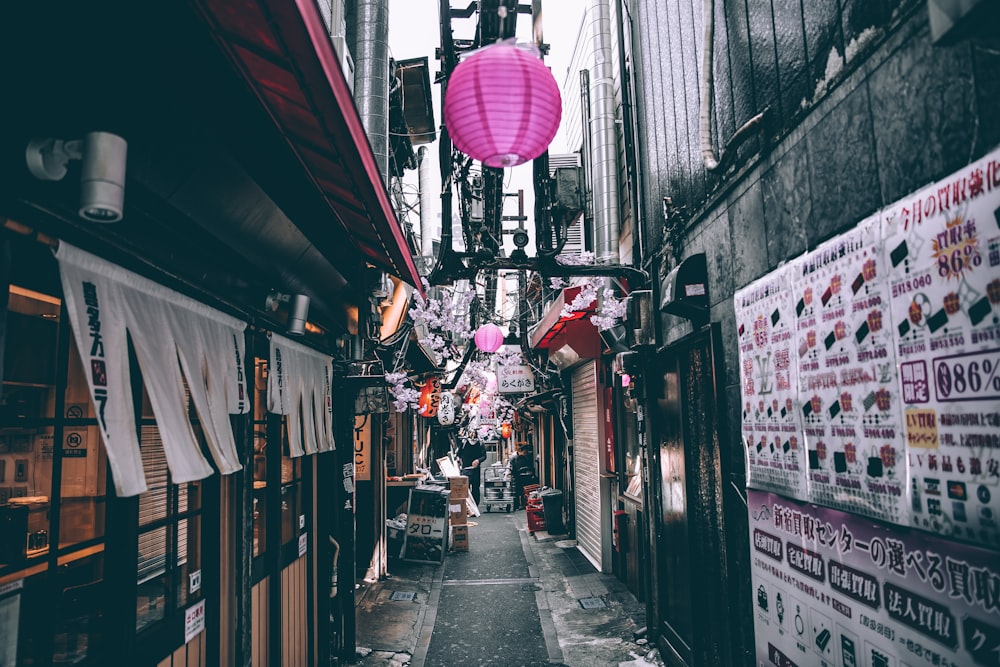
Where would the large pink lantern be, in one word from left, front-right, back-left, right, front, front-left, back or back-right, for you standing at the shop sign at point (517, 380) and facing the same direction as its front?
front

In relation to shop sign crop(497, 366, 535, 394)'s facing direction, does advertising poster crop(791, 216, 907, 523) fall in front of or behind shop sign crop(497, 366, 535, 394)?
in front

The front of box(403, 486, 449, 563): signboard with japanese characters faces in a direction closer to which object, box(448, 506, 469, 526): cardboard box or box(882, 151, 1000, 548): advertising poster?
the advertising poster

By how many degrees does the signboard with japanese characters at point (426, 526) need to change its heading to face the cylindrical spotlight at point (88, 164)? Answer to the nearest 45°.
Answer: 0° — it already faces it

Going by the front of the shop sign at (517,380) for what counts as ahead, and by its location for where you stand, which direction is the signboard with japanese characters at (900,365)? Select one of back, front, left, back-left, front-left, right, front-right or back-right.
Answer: front

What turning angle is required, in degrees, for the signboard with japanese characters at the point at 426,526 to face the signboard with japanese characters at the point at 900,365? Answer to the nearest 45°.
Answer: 0° — it already faces it

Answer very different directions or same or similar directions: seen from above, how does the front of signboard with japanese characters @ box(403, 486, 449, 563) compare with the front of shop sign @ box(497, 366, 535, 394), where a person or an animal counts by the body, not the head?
same or similar directions

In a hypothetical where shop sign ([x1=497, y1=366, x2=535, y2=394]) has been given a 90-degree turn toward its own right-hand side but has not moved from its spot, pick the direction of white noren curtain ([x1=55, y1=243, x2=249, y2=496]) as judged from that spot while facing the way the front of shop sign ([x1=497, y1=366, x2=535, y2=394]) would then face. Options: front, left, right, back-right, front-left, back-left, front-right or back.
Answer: left

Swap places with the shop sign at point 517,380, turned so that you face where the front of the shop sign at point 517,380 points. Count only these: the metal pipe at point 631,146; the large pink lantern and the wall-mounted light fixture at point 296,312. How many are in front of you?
3

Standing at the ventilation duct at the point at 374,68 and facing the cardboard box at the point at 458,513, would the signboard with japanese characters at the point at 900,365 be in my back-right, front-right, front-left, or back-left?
back-right

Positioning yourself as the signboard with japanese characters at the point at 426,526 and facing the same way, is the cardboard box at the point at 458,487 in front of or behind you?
behind

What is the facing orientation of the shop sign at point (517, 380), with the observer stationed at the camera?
facing the viewer

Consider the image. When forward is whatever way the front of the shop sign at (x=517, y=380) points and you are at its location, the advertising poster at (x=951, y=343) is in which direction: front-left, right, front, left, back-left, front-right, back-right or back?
front

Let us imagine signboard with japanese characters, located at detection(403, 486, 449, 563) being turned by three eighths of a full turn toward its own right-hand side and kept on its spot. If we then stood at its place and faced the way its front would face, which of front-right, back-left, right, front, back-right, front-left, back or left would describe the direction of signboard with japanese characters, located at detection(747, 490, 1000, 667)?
back-left

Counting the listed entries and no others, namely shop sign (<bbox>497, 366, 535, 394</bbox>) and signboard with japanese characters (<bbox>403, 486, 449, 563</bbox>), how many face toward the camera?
2
